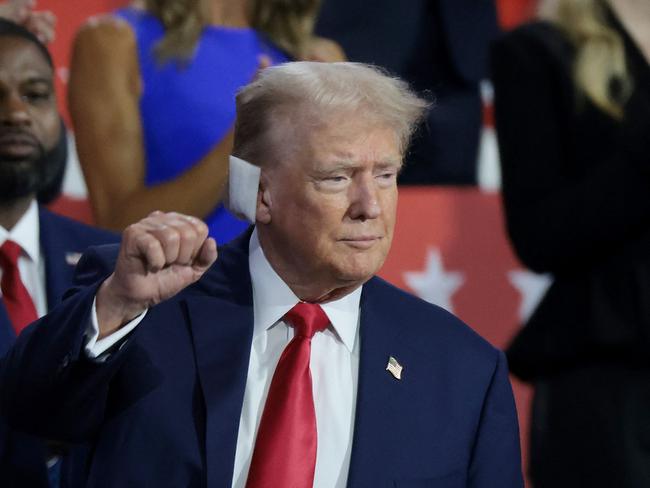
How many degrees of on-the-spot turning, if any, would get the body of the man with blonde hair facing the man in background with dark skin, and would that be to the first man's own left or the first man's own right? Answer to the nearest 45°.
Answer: approximately 135° to the first man's own right

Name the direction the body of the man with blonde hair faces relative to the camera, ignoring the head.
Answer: toward the camera

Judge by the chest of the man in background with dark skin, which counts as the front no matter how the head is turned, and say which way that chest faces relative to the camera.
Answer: toward the camera

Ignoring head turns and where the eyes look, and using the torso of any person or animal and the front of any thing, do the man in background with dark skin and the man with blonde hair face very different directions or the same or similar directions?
same or similar directions

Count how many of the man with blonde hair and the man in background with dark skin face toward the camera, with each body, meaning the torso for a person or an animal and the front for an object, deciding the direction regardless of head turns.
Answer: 2

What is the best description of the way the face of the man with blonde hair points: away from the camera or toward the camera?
toward the camera
